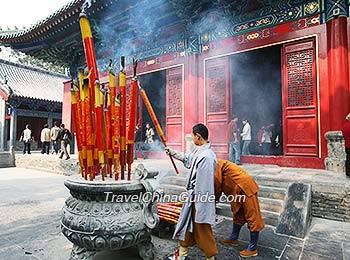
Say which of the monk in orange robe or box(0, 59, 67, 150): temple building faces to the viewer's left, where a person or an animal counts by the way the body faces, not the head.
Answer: the monk in orange robe

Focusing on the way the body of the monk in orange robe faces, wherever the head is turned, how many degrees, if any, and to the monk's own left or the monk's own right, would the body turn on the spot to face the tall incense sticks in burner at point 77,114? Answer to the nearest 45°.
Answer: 0° — they already face it

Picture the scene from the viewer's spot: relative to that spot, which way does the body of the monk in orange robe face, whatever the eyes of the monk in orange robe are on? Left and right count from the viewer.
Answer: facing to the left of the viewer

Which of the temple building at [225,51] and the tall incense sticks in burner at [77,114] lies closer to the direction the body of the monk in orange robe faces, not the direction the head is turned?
the tall incense sticks in burner
